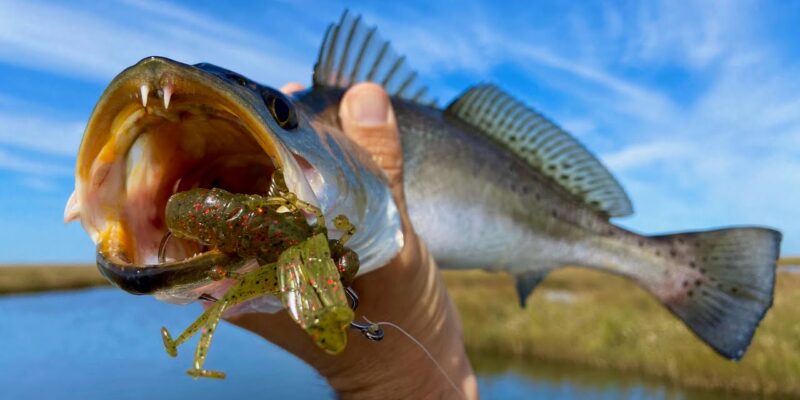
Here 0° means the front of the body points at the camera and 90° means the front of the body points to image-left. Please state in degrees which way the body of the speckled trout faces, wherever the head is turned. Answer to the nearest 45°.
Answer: approximately 45°
